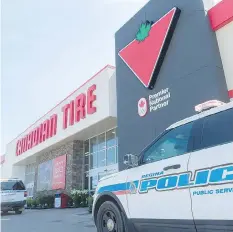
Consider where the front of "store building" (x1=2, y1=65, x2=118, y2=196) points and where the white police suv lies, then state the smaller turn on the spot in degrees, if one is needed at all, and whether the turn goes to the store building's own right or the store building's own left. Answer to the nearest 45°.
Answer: approximately 45° to the store building's own left

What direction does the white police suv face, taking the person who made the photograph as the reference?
facing away from the viewer and to the left of the viewer

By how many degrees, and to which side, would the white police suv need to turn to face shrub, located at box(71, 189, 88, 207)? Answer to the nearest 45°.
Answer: approximately 45° to its right
